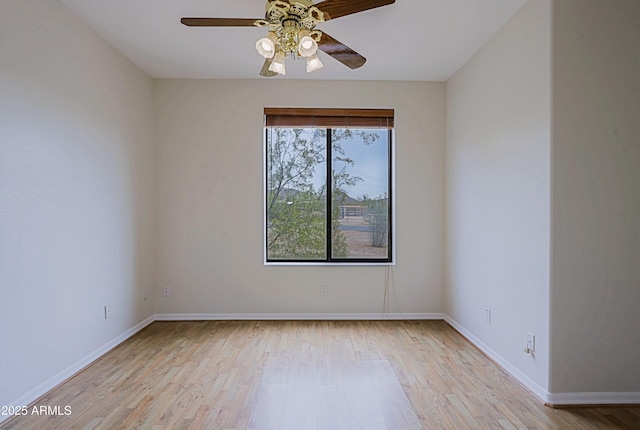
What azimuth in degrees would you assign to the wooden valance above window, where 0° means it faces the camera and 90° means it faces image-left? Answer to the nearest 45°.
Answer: approximately 0°
